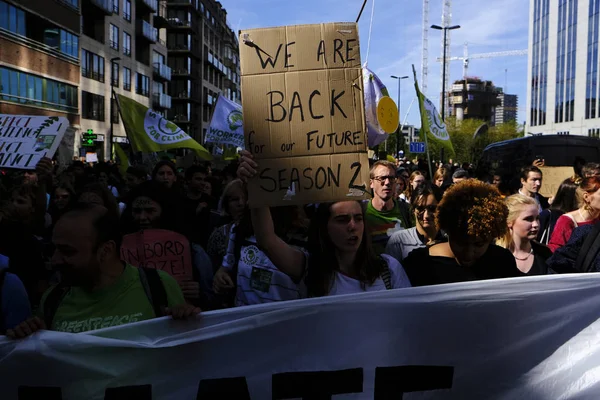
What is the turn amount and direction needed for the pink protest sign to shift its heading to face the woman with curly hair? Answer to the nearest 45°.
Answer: approximately 45° to its left

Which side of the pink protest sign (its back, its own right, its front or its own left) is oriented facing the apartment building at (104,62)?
back

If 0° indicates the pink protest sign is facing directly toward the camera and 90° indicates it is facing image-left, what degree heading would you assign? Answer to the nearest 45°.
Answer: approximately 0°

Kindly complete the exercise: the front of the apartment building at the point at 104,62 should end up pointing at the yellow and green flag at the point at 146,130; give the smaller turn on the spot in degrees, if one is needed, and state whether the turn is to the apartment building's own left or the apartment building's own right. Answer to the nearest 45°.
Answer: approximately 45° to the apartment building's own right

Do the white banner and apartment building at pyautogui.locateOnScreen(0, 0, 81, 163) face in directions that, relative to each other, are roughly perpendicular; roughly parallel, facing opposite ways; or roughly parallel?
roughly perpendicular
